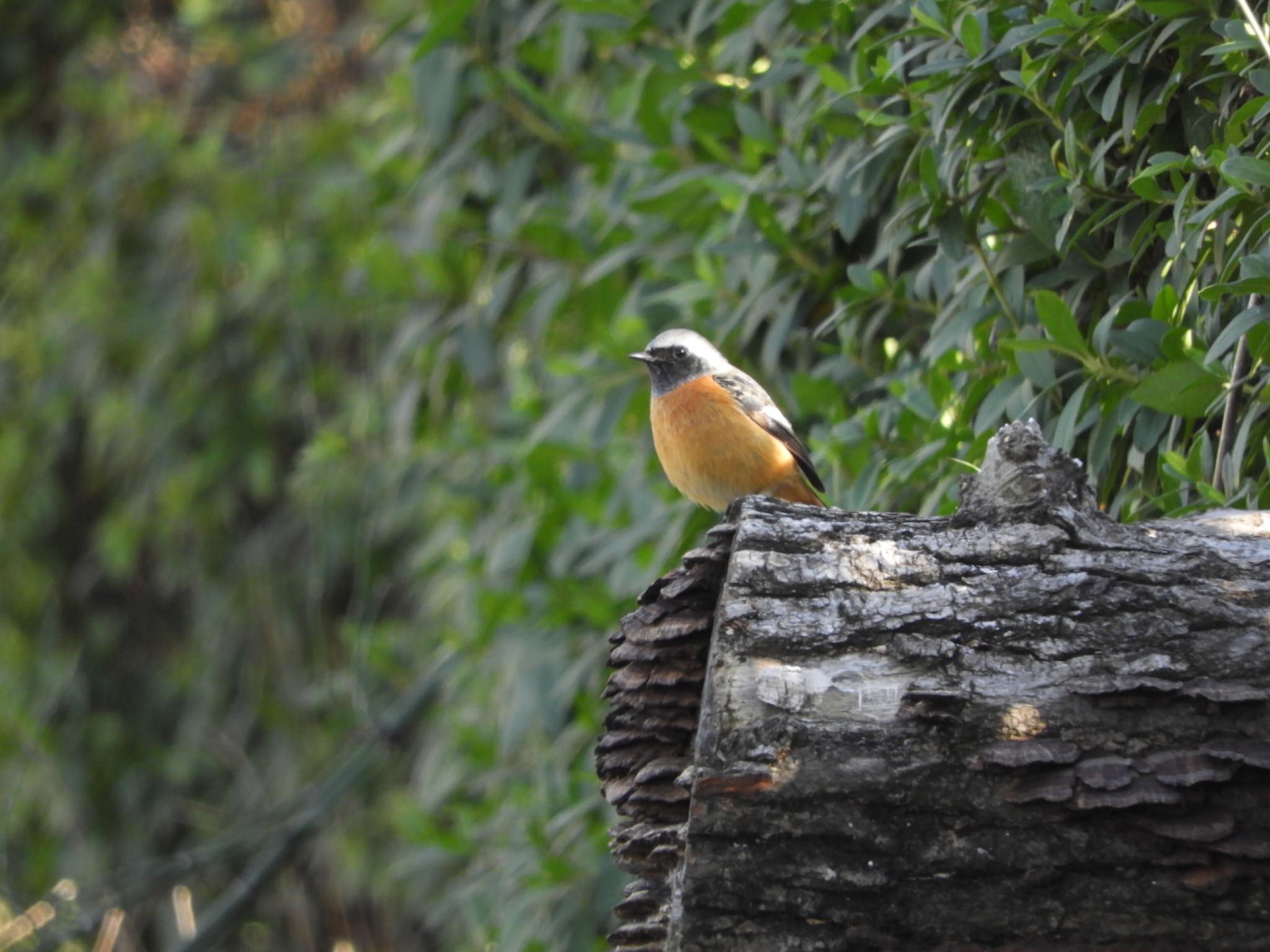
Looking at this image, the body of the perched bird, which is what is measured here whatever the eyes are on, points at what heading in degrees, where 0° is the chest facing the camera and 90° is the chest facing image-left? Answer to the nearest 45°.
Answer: approximately 45°
